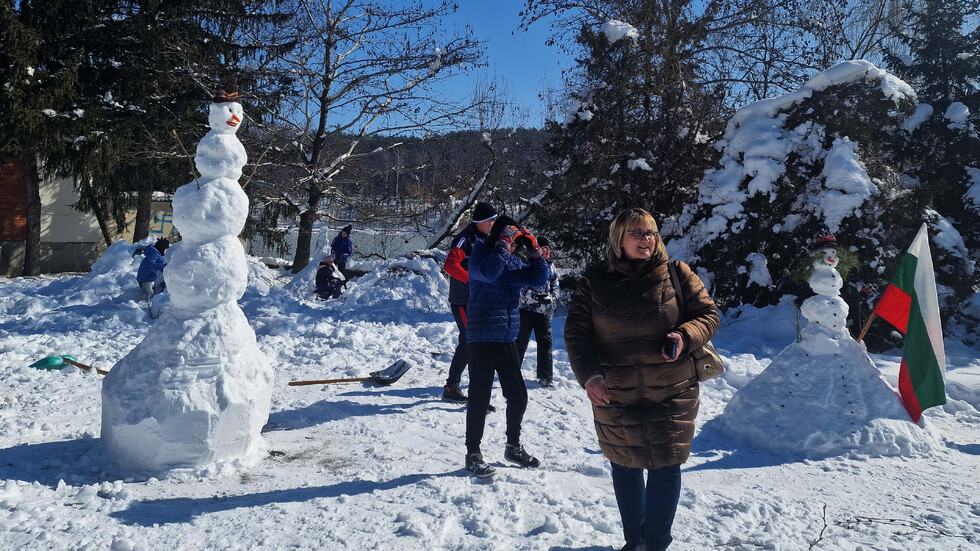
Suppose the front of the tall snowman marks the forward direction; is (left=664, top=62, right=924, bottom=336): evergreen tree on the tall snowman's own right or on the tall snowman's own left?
on the tall snowman's own left

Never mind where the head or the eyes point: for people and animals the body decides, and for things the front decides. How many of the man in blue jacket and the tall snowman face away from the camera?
0

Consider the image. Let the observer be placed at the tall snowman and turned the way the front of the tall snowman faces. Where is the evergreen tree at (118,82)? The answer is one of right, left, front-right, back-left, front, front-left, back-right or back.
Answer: back-left

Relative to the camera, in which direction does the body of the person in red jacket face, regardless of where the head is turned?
to the viewer's right

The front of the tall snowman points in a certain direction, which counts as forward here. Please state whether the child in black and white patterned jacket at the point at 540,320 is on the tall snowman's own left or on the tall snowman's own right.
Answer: on the tall snowman's own left

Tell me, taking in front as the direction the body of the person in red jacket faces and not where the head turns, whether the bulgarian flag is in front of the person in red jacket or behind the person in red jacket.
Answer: in front

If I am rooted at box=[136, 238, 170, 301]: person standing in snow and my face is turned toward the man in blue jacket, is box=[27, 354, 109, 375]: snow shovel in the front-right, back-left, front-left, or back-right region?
front-right

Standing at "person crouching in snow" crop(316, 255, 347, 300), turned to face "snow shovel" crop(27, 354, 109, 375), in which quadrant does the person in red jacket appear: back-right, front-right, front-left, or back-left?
front-left

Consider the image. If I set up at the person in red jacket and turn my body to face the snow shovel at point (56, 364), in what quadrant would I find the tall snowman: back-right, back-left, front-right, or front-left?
front-left

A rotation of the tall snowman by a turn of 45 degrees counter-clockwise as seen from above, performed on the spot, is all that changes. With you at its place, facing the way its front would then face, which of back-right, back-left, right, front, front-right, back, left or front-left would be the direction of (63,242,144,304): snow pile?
left

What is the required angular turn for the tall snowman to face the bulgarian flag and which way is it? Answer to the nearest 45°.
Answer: approximately 45° to its left

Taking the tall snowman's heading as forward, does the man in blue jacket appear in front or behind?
in front

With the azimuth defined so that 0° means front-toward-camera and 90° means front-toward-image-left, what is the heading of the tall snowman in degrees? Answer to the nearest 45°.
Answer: approximately 315°

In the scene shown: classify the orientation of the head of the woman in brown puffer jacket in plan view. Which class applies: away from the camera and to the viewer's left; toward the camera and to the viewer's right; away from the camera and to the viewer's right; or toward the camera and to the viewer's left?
toward the camera and to the viewer's right

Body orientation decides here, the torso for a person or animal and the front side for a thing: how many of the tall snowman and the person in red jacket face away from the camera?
0
